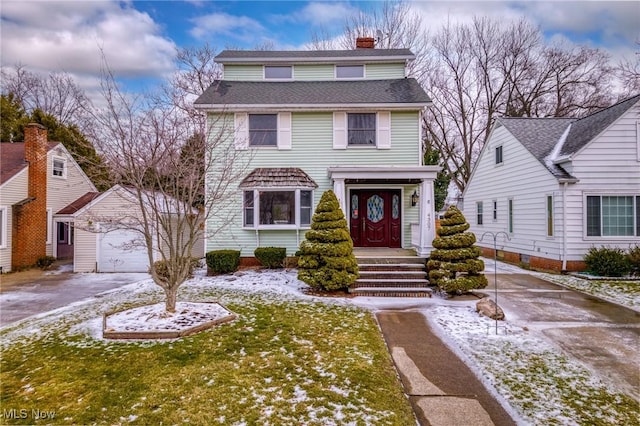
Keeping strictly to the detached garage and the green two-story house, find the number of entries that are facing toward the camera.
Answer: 2

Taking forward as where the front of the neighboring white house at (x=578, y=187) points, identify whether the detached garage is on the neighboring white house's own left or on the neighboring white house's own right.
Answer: on the neighboring white house's own right

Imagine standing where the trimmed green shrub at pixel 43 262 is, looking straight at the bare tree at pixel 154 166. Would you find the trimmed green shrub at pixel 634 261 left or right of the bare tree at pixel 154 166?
left

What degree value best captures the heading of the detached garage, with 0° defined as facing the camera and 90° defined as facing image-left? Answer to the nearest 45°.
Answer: approximately 0°

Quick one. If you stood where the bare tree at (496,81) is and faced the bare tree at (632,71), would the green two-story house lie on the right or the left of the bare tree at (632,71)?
right

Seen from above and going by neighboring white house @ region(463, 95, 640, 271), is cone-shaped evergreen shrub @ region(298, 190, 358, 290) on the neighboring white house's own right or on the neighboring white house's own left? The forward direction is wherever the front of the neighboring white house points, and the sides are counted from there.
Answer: on the neighboring white house's own right

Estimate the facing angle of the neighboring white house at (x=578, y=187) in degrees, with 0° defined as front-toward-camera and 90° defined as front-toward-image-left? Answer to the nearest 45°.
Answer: approximately 315°

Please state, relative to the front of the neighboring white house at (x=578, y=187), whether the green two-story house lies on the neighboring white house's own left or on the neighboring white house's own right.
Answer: on the neighboring white house's own right

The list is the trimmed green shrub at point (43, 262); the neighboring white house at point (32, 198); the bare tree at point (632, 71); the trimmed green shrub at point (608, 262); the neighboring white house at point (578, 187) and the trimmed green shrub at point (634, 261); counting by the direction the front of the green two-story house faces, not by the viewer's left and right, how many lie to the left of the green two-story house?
4

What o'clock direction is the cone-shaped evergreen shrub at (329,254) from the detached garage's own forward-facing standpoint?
The cone-shaped evergreen shrub is roughly at 11 o'clock from the detached garage.
